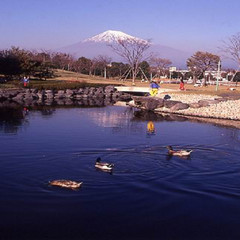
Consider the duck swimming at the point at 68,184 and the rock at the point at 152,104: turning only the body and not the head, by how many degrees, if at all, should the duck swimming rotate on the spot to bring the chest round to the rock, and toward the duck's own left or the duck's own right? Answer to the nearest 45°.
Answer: approximately 90° to the duck's own right

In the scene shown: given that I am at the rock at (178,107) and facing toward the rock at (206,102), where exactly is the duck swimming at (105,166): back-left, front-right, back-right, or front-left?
back-right

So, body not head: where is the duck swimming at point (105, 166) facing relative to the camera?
to the viewer's left

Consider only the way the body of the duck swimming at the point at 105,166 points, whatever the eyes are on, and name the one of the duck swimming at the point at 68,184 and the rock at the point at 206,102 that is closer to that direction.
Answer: the duck swimming

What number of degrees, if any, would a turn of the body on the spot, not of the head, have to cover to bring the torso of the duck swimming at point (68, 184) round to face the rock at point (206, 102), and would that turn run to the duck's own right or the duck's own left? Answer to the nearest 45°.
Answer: approximately 135° to the duck's own right
